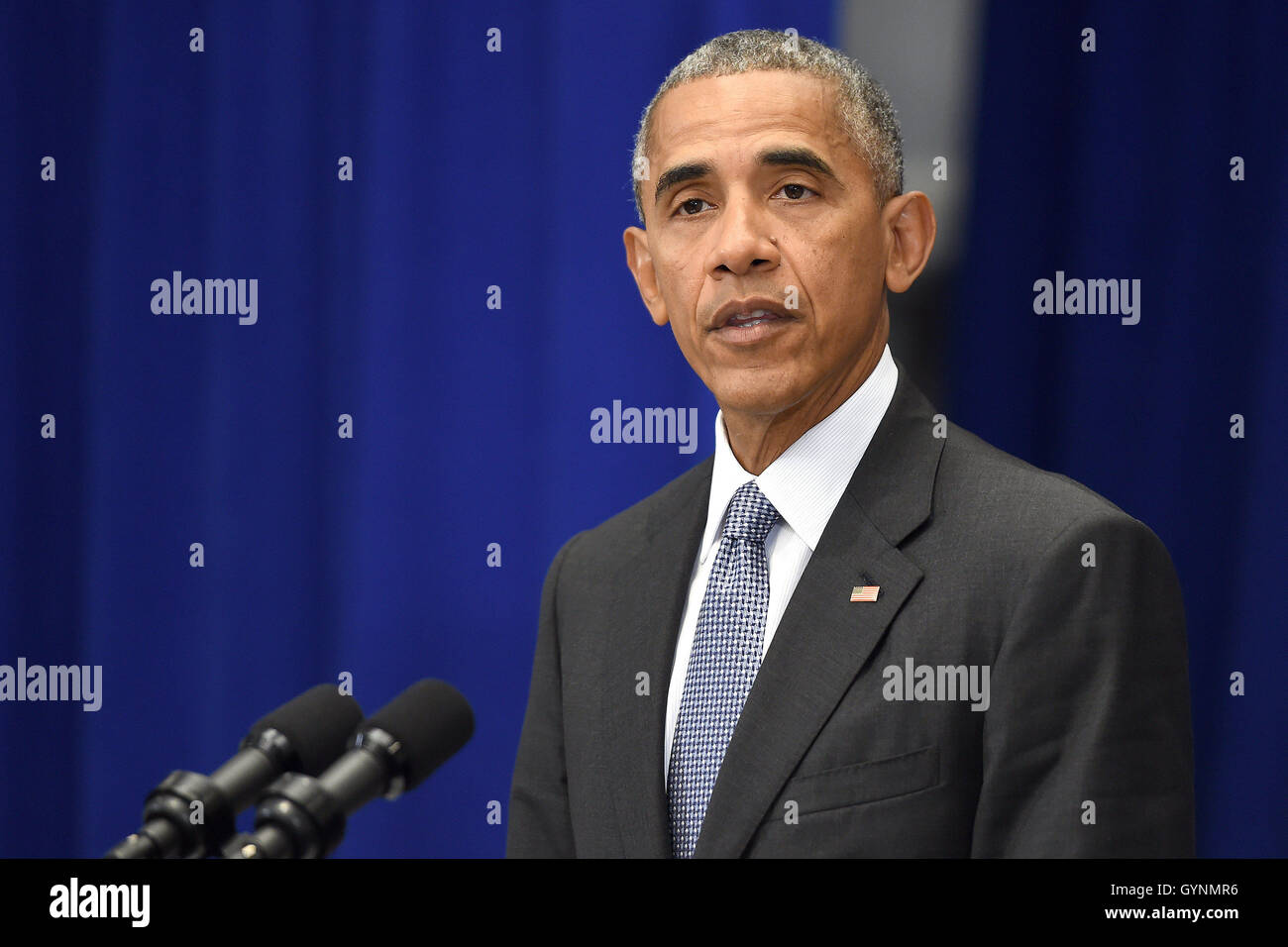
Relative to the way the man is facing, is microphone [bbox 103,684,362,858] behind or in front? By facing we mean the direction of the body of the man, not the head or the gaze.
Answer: in front

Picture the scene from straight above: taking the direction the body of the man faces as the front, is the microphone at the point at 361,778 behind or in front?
in front

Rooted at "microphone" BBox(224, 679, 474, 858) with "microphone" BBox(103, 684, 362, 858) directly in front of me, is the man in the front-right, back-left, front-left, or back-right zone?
back-right

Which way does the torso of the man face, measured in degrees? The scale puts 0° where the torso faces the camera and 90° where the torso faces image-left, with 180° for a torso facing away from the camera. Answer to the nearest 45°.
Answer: approximately 45°
